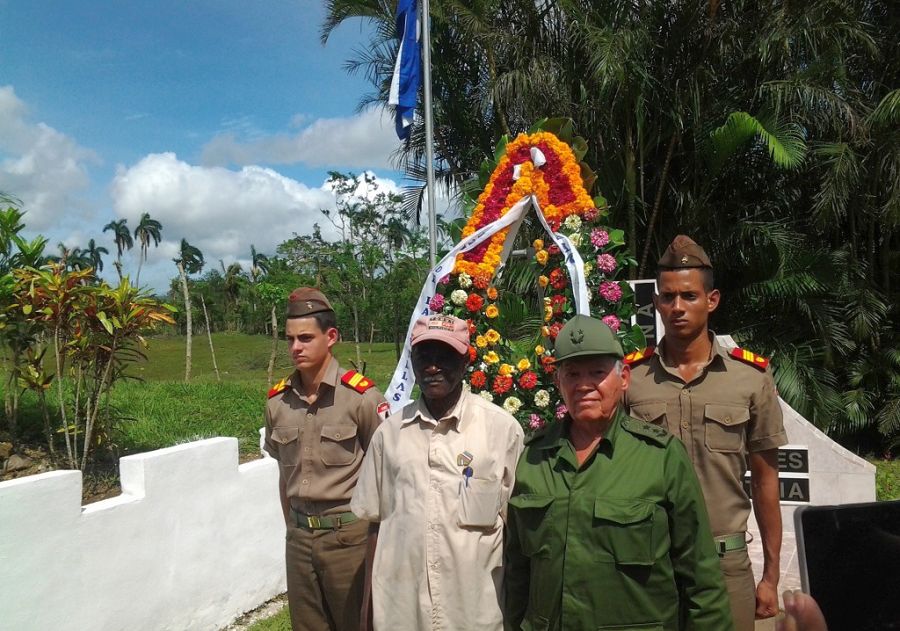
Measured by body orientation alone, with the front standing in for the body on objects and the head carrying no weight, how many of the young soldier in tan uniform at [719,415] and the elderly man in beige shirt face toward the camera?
2

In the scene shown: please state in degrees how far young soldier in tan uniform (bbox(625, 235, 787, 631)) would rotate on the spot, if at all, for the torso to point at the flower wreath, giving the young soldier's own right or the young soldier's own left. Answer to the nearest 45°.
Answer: approximately 135° to the young soldier's own right

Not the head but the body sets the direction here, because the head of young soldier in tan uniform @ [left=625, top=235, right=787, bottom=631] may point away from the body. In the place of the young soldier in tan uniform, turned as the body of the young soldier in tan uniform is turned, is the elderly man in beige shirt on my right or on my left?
on my right

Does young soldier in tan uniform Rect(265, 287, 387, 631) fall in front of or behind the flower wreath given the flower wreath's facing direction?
in front

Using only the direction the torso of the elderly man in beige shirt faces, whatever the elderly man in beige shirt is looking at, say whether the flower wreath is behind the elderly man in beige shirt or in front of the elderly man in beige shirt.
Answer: behind

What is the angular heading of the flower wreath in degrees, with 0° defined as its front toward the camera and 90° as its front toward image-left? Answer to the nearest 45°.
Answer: approximately 0°

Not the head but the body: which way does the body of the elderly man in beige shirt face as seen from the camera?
toward the camera

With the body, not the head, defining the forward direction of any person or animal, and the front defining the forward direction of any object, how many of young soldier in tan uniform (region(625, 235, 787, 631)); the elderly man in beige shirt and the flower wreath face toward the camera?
3

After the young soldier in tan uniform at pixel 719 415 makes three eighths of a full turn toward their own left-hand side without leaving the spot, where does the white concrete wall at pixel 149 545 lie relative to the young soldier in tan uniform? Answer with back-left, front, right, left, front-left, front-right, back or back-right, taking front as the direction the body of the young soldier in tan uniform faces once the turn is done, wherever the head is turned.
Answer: back-left

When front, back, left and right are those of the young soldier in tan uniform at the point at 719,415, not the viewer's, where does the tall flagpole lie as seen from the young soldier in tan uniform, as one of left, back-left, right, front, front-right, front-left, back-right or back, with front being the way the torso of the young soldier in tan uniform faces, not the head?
back-right

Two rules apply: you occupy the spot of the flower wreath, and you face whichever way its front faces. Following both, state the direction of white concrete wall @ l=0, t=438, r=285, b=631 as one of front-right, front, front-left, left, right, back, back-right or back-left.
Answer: right
